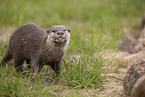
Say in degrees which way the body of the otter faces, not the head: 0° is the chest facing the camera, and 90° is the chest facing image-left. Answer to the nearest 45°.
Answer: approximately 315°
